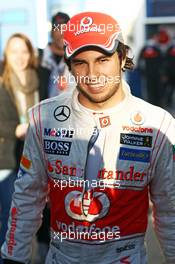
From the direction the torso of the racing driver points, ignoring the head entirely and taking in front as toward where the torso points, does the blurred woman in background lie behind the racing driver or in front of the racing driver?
behind

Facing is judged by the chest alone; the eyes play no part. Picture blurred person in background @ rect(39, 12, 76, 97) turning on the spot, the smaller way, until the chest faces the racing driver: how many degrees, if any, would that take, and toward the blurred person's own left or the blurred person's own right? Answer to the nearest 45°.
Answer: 0° — they already face them

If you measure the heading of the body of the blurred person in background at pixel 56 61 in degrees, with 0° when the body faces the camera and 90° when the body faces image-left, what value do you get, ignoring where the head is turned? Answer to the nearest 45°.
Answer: approximately 0°

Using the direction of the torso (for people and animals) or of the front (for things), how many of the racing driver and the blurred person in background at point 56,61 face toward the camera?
2

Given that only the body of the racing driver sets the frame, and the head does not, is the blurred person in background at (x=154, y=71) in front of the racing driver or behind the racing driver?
behind

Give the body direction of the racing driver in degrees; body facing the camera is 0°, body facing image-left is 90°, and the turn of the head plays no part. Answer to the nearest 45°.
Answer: approximately 0°
